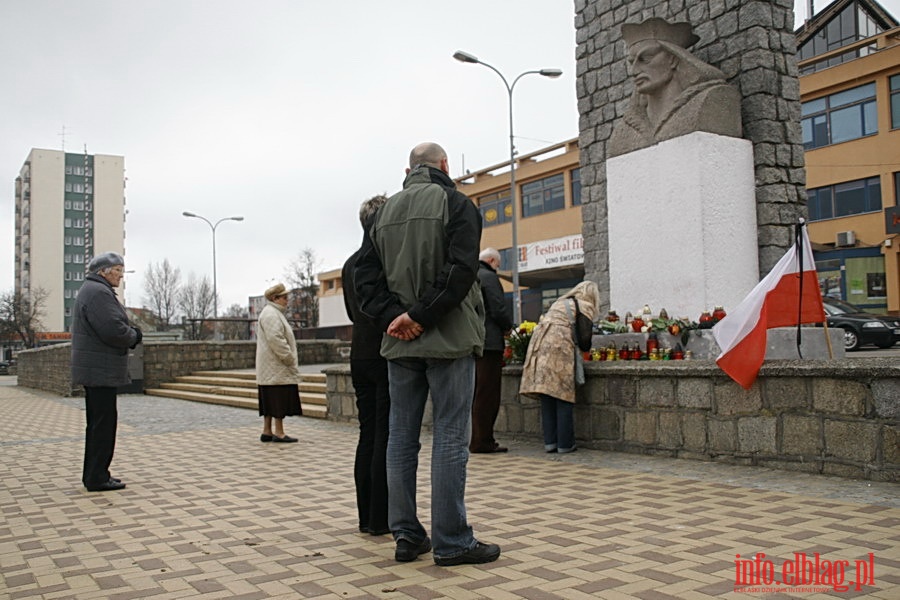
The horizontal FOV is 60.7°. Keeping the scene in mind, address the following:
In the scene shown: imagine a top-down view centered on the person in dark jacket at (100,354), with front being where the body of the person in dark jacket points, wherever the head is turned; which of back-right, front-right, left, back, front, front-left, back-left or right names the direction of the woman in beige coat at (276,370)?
front-left

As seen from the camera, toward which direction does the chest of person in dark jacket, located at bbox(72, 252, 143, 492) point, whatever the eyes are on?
to the viewer's right

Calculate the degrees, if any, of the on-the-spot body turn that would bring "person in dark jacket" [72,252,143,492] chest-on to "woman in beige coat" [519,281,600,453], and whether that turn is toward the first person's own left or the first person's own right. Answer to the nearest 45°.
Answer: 0° — they already face them

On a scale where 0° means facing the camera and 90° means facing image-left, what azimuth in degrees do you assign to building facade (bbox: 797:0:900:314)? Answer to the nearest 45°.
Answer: approximately 45°

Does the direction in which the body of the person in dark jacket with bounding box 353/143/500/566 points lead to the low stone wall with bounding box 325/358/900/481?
yes

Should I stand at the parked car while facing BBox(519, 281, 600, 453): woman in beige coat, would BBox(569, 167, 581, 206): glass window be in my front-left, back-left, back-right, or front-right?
back-right

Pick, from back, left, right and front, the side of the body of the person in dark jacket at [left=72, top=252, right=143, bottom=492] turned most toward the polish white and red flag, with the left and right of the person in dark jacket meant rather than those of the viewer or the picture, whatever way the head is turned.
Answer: front

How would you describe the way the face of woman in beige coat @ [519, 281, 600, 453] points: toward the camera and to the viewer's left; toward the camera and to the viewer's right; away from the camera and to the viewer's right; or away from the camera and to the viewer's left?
away from the camera and to the viewer's right

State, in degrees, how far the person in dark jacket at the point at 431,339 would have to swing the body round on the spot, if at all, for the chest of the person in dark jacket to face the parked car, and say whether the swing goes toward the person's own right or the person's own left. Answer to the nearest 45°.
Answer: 0° — they already face it

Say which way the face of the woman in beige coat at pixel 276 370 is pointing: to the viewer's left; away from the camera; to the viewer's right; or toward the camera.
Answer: to the viewer's right

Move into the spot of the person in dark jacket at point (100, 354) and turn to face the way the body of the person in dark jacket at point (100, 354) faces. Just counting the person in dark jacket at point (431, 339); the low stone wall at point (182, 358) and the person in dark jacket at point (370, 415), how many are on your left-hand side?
1

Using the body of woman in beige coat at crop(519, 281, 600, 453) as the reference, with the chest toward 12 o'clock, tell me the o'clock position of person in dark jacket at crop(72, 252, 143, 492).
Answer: The person in dark jacket is roughly at 7 o'clock from the woman in beige coat.

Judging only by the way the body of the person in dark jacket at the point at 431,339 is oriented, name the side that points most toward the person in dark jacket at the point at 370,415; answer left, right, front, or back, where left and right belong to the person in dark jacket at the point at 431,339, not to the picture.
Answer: left

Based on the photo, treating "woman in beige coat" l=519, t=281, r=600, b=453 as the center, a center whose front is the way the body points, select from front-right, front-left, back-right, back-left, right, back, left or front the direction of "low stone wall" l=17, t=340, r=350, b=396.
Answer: left

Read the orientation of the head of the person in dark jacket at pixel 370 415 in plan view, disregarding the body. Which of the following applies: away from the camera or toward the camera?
away from the camera
